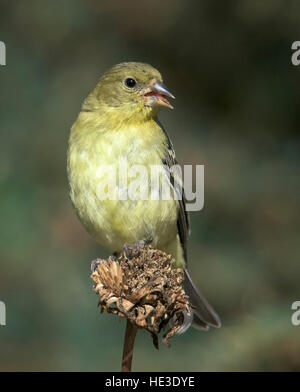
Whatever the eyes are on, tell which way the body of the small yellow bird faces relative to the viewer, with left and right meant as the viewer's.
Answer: facing the viewer and to the left of the viewer
